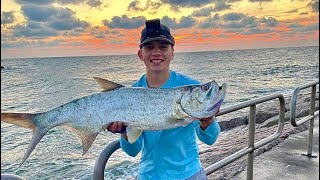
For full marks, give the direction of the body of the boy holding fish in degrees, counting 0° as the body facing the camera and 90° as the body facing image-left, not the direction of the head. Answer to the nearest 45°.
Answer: approximately 0°

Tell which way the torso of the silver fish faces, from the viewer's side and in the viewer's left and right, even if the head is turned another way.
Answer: facing to the right of the viewer

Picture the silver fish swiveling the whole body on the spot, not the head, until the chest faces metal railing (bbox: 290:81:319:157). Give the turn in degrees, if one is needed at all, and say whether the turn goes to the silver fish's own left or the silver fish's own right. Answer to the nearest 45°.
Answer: approximately 45° to the silver fish's own left

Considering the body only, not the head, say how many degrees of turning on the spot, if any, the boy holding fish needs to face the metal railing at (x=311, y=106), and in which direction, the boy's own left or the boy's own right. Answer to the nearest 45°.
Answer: approximately 135° to the boy's own left
